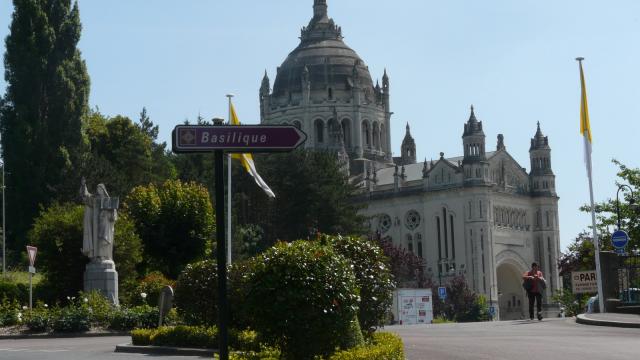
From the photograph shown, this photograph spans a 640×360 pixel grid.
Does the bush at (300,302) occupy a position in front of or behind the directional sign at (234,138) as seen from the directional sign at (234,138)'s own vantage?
behind

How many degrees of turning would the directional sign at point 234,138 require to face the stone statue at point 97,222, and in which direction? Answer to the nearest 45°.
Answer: approximately 180°

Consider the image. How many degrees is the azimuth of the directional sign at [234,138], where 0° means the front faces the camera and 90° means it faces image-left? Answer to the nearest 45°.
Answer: approximately 0°

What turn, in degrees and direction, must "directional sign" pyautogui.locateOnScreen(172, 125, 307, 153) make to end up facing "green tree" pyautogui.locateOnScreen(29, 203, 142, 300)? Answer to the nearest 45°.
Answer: approximately 180°

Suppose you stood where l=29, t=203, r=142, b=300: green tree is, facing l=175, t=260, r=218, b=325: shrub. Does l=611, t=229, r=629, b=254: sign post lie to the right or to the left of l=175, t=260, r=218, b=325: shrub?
left

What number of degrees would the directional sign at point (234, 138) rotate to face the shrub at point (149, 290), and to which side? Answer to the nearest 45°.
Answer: approximately 180°

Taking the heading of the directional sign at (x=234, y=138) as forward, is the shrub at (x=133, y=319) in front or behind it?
behind
